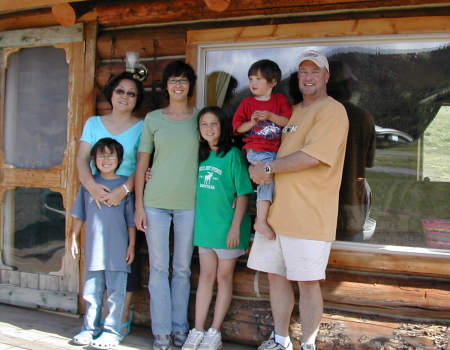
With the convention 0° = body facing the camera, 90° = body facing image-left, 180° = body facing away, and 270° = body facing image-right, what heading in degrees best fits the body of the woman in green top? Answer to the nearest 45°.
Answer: approximately 0°

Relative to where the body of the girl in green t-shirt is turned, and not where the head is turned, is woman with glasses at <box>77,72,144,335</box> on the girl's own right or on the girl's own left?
on the girl's own right

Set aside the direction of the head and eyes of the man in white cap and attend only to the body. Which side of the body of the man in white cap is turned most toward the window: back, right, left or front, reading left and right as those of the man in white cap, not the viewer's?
back

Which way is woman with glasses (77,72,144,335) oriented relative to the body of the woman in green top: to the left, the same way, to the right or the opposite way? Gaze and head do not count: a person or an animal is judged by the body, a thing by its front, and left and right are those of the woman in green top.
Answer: the same way

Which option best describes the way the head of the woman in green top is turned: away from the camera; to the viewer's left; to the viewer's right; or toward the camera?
toward the camera

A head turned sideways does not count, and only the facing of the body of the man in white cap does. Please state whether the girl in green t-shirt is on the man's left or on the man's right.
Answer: on the man's right

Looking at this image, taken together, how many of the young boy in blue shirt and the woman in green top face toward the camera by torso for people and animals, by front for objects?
2

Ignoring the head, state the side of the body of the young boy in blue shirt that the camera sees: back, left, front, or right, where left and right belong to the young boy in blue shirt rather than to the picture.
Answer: front

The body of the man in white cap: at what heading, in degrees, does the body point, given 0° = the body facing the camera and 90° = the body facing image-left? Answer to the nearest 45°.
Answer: approximately 45°

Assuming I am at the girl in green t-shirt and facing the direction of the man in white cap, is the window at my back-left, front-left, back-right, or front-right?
front-left

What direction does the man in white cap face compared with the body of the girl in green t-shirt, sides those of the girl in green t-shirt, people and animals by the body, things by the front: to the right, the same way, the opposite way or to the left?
the same way

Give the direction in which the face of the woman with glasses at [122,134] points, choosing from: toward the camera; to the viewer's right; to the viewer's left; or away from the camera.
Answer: toward the camera

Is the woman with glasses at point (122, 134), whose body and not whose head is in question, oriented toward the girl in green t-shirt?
no
